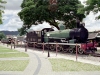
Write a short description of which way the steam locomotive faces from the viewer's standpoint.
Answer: facing the viewer and to the right of the viewer

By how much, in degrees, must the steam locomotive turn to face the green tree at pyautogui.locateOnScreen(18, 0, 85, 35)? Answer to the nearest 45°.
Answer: approximately 135° to its left
